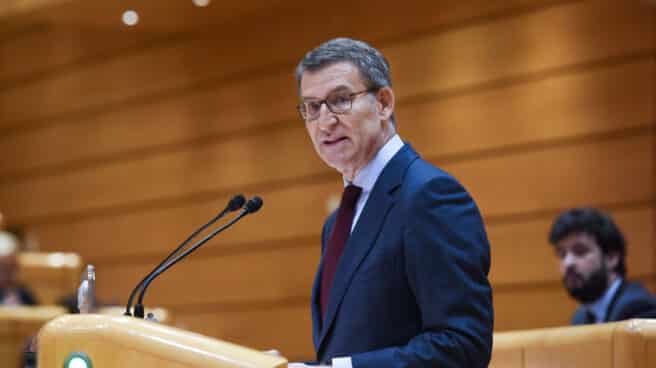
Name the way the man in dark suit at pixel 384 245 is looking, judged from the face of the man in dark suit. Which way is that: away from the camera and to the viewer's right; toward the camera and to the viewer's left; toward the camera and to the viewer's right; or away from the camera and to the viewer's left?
toward the camera and to the viewer's left

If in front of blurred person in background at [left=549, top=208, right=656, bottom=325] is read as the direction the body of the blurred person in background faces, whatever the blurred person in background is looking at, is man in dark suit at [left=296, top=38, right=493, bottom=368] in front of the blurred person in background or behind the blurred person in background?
in front

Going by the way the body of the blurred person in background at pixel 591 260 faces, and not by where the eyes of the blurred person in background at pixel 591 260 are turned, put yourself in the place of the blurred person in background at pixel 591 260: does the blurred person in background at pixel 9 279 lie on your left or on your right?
on your right

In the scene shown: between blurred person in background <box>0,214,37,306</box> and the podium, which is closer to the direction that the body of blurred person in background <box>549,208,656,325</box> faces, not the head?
the podium

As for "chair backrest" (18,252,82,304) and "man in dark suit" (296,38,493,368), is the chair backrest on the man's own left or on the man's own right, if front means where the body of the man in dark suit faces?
on the man's own right

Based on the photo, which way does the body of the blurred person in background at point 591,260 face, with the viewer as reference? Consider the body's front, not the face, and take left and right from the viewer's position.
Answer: facing the viewer and to the left of the viewer

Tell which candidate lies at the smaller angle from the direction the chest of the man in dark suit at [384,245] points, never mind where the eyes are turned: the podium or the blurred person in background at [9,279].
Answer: the podium

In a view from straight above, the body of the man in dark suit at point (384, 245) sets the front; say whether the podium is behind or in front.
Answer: in front

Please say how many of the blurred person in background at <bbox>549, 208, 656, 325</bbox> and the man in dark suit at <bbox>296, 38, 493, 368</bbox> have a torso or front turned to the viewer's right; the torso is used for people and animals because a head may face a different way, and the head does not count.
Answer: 0

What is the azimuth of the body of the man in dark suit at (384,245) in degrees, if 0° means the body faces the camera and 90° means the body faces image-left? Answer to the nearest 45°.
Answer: approximately 45°

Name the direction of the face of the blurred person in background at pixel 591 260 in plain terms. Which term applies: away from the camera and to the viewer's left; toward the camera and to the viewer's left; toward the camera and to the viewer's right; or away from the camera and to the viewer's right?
toward the camera and to the viewer's left

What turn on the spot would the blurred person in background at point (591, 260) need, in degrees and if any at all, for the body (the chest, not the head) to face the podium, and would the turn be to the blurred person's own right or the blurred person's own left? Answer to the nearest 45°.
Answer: approximately 45° to the blurred person's own left
